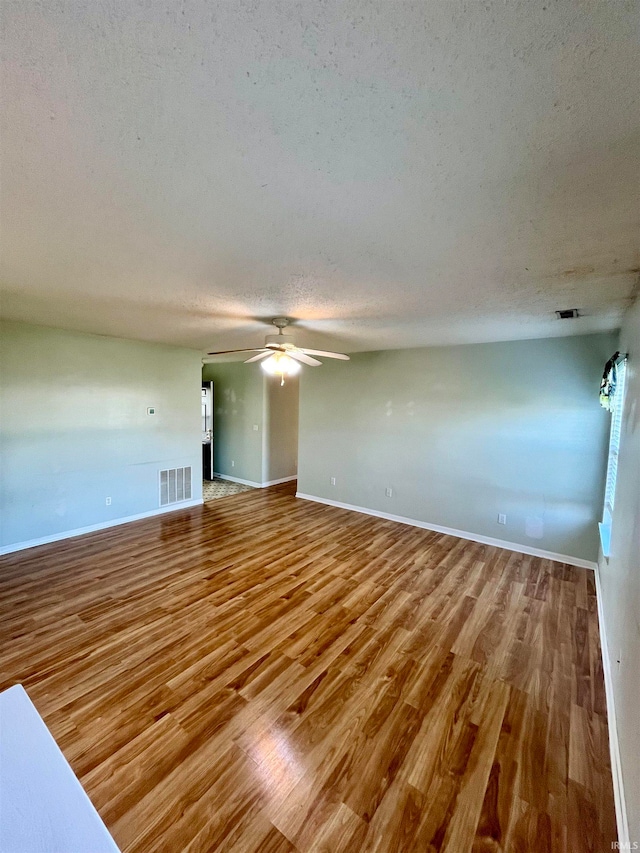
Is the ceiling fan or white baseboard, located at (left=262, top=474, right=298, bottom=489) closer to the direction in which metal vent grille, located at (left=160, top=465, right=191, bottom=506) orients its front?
the ceiling fan

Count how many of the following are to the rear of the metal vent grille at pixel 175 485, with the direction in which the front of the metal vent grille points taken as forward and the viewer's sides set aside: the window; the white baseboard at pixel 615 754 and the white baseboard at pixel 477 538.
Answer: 0

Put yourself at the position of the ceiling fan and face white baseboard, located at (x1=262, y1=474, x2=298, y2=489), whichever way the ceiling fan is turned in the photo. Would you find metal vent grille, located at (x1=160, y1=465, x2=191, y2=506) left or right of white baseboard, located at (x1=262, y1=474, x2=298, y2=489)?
left

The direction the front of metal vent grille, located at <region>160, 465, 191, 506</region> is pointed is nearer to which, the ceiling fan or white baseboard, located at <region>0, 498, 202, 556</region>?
the ceiling fan

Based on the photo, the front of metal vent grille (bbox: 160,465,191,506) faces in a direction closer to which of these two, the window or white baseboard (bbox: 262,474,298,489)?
the window

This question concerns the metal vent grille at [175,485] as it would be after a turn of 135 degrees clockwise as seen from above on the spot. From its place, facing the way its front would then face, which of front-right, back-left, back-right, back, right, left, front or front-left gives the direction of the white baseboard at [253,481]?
back-right

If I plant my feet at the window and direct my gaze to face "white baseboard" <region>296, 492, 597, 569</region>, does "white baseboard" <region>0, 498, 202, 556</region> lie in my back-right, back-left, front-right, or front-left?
front-left

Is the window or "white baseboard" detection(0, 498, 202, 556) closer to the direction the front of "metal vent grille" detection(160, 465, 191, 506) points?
the window

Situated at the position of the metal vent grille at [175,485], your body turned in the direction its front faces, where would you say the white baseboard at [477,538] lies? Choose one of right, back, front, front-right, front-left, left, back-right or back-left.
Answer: front

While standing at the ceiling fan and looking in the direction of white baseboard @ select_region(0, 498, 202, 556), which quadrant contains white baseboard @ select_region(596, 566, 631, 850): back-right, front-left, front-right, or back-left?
back-left

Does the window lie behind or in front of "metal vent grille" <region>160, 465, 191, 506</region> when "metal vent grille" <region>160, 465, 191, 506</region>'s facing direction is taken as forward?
in front

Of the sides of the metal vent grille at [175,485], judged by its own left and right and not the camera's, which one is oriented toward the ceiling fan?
front

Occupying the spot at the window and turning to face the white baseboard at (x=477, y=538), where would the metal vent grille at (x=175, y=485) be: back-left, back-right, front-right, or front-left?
front-left

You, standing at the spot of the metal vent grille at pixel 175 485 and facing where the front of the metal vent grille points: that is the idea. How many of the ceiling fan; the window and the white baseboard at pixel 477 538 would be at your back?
0

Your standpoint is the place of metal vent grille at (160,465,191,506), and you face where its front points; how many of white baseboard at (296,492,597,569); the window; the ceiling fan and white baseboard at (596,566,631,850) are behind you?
0

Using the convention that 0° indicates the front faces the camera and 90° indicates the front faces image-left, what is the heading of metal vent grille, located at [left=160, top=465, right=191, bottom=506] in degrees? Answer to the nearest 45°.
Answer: approximately 315°

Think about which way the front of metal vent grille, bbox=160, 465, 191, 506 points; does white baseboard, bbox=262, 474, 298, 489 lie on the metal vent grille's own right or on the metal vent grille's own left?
on the metal vent grille's own left
